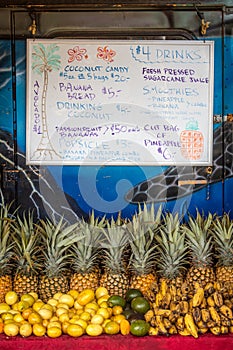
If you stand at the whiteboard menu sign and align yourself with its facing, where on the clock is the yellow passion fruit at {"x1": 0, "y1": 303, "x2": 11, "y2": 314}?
The yellow passion fruit is roughly at 1 o'clock from the whiteboard menu sign.

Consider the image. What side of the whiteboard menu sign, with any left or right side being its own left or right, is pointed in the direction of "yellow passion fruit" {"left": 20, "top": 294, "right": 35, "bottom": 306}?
front

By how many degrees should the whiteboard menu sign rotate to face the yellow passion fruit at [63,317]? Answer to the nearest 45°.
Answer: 0° — it already faces it

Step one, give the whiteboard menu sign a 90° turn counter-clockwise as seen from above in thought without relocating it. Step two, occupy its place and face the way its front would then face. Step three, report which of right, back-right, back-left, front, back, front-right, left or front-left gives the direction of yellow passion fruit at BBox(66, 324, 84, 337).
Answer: right

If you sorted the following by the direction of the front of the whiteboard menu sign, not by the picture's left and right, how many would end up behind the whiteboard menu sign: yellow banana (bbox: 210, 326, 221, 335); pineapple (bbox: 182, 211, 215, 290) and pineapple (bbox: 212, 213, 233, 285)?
0

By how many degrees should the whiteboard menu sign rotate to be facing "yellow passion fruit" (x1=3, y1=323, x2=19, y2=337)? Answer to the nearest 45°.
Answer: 0° — it already faces it

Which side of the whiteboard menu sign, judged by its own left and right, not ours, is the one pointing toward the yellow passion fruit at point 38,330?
front

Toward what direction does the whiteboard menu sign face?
toward the camera

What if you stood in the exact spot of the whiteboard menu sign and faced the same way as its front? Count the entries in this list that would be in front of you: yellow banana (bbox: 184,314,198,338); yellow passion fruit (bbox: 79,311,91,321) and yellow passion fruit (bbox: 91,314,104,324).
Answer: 3

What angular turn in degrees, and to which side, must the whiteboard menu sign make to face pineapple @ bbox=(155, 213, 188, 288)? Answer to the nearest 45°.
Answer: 0° — it already faces it

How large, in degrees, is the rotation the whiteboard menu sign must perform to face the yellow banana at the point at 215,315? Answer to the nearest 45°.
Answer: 0° — it already faces it
